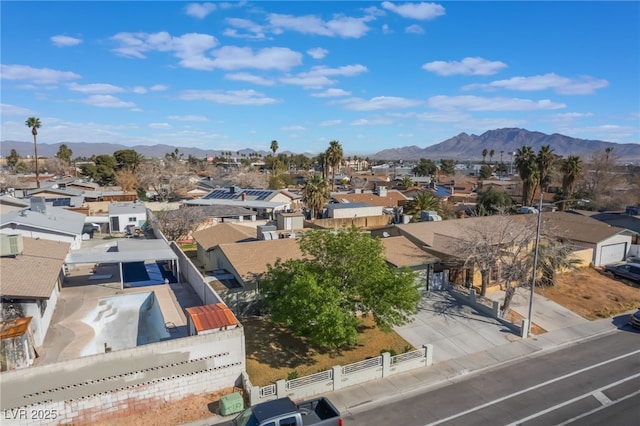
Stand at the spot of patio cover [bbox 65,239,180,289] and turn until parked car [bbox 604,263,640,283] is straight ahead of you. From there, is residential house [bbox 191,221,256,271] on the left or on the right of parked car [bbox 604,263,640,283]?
left

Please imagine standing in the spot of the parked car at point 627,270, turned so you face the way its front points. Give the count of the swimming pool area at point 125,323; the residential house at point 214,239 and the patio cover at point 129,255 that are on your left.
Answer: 3

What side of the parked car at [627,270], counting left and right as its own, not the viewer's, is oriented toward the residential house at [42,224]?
left

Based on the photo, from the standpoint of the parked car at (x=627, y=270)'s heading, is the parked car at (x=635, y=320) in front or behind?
behind

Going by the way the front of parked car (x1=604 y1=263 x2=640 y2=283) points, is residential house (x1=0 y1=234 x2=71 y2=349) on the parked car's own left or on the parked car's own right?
on the parked car's own left

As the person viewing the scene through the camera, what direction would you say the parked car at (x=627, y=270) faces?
facing away from the viewer and to the left of the viewer

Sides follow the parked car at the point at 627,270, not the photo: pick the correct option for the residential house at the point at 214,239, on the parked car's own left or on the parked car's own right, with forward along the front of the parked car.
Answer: on the parked car's own left
